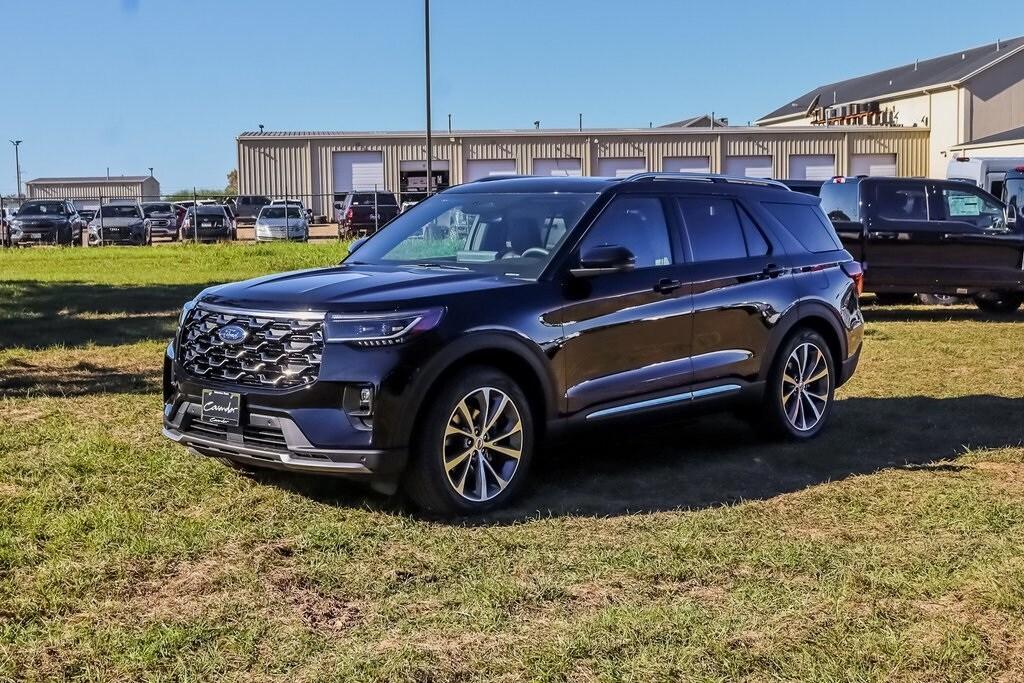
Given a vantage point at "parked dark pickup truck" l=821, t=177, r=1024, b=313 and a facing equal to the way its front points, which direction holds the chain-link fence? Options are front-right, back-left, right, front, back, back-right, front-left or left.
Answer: back-left

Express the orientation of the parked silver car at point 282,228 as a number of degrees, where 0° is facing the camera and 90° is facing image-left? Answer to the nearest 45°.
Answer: approximately 0°

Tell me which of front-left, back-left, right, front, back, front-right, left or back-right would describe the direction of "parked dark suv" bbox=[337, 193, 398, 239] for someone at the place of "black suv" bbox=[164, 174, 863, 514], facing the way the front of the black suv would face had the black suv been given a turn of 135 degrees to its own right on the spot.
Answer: front

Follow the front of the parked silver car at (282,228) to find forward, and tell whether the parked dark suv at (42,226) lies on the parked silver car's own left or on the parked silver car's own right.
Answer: on the parked silver car's own right

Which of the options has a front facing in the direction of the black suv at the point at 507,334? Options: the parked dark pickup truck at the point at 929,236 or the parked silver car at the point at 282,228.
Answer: the parked silver car

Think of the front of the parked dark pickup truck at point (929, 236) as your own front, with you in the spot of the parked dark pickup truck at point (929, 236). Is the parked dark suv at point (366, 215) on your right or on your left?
on your left

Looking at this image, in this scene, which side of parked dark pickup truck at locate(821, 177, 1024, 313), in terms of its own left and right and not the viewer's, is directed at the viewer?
right

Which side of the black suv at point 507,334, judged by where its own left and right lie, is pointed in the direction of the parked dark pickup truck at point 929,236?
back

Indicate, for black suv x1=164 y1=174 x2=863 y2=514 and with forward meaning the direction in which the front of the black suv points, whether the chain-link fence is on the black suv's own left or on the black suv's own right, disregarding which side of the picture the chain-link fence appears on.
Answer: on the black suv's own right

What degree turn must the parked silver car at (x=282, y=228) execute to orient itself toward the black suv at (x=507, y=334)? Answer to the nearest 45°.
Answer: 0° — it already faces it

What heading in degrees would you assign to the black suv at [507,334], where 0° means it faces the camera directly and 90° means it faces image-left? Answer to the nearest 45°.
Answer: approximately 45°

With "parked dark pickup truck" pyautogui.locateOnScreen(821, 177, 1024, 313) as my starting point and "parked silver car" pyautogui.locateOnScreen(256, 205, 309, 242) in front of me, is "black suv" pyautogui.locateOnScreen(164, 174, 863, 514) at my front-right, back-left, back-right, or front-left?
back-left
